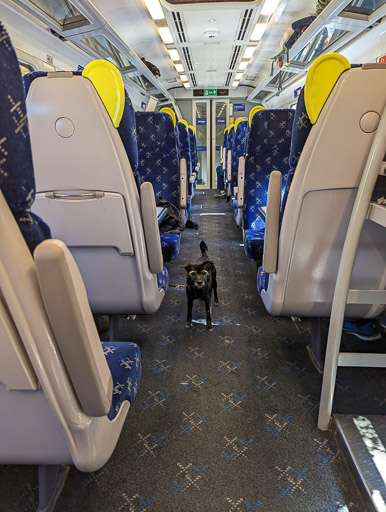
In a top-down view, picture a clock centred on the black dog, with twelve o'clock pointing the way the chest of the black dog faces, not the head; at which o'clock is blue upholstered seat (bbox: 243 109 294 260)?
The blue upholstered seat is roughly at 7 o'clock from the black dog.

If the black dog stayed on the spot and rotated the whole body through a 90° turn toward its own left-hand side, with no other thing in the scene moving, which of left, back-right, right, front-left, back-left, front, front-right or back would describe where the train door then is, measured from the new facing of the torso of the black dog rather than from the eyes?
left

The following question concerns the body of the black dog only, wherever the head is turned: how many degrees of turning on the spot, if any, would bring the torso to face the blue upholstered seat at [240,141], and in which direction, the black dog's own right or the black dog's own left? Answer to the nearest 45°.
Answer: approximately 180°

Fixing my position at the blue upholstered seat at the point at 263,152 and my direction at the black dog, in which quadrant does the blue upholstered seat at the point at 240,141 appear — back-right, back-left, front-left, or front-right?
back-right

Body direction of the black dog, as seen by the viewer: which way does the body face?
toward the camera

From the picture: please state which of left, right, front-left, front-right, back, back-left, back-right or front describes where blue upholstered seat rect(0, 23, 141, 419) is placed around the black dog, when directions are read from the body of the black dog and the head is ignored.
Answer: front
